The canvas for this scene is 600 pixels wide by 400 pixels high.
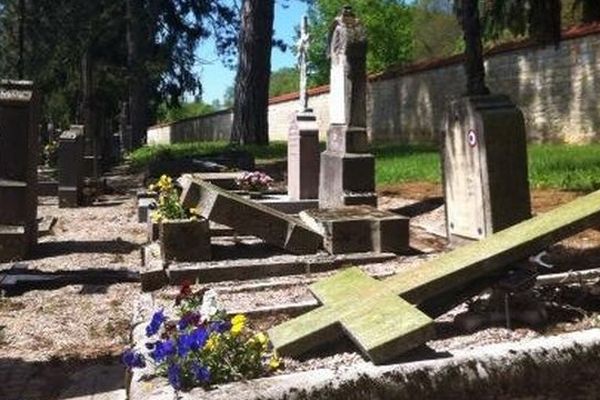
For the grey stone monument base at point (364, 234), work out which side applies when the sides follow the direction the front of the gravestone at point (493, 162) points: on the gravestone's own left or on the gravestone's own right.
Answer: on the gravestone's own right

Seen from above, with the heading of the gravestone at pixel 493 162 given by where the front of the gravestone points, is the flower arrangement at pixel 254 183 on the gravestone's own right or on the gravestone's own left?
on the gravestone's own right

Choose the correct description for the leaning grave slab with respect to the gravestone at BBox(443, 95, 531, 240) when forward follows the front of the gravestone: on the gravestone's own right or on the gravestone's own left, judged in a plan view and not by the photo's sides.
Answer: on the gravestone's own right

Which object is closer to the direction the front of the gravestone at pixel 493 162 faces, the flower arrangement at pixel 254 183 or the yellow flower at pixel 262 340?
the yellow flower

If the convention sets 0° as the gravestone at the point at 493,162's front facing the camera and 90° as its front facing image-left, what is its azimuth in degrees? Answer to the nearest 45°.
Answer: approximately 45°

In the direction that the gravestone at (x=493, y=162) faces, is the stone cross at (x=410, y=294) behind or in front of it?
in front
